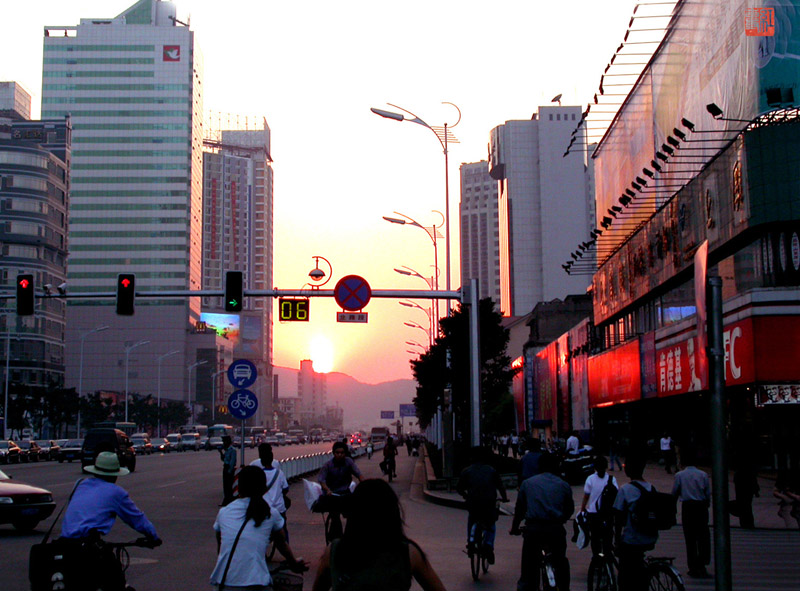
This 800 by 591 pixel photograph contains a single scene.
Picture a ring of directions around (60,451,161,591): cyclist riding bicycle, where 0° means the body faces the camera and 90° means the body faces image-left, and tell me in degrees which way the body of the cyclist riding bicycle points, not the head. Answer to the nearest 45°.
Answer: approximately 225°

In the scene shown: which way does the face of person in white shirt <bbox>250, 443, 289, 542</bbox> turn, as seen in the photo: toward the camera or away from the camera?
away from the camera

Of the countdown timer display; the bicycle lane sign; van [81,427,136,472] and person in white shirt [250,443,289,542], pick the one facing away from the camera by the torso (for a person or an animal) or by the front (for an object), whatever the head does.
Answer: the person in white shirt

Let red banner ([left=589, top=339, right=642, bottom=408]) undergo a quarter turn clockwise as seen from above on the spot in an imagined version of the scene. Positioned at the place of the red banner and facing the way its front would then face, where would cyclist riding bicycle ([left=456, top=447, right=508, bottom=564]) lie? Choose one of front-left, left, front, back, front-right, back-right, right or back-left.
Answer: back-left

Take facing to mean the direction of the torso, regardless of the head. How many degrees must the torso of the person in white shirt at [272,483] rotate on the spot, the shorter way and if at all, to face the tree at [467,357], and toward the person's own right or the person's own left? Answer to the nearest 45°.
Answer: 0° — they already face it

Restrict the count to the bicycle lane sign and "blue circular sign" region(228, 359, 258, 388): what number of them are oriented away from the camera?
0

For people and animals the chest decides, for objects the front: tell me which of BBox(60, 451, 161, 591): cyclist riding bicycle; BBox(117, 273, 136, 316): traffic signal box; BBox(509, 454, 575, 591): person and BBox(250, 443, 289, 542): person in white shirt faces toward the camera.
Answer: the traffic signal box

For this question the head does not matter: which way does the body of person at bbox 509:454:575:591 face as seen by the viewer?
away from the camera

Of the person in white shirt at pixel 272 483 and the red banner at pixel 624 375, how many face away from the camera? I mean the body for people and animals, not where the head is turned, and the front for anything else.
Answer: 1

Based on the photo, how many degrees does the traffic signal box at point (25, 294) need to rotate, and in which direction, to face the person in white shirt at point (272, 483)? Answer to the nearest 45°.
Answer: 0° — it already faces them

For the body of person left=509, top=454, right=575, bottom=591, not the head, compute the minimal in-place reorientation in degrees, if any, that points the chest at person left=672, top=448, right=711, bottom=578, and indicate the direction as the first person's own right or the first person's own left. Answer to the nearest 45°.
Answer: approximately 45° to the first person's own right

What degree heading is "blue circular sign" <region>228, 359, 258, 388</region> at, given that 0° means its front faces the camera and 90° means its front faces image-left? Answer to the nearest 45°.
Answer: approximately 0°

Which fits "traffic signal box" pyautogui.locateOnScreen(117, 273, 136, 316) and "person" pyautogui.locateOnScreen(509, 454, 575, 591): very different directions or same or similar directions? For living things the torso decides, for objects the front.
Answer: very different directions

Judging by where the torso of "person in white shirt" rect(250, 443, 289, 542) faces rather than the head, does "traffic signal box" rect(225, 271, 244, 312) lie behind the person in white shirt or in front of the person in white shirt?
in front
